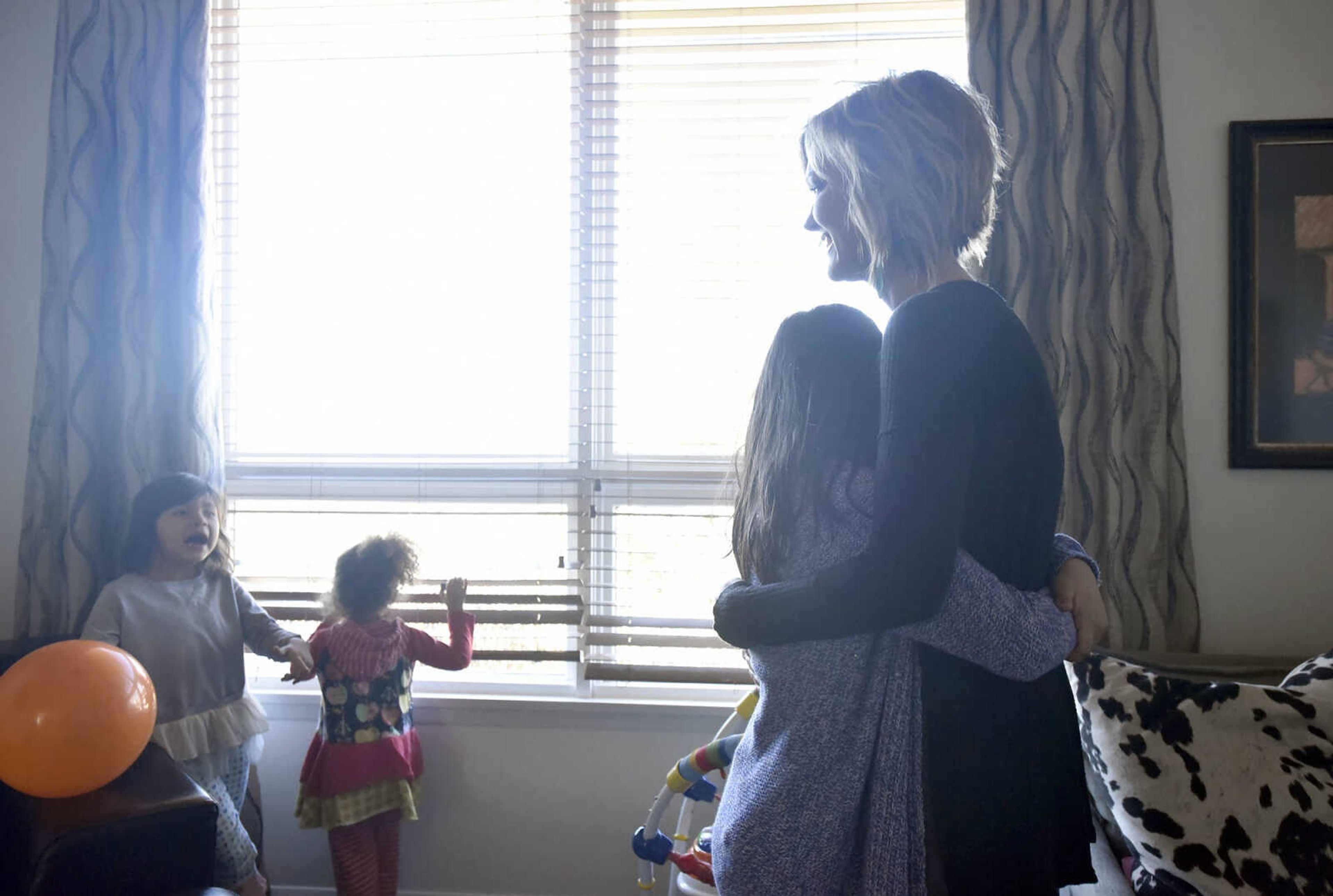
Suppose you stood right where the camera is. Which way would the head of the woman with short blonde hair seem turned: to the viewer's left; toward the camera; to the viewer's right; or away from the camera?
to the viewer's left

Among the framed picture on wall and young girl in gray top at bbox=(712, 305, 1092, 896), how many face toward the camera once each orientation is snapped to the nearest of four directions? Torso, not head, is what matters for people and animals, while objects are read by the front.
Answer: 1

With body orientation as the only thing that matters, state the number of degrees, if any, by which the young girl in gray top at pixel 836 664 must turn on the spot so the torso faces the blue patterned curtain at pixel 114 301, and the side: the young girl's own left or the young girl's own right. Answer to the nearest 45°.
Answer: approximately 90° to the young girl's own left

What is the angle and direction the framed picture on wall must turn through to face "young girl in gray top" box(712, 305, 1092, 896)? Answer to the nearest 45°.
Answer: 0° — it already faces them

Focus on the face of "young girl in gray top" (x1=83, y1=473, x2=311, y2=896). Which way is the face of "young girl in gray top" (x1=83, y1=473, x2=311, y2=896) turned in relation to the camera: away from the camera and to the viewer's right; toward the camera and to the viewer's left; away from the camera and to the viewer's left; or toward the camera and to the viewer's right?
toward the camera and to the viewer's right

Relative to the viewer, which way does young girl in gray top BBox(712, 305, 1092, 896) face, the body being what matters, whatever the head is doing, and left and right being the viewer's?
facing away from the viewer and to the right of the viewer

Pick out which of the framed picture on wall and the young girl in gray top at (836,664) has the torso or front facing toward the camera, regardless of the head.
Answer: the framed picture on wall

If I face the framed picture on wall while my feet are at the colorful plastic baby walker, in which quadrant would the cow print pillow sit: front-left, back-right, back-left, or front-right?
front-right

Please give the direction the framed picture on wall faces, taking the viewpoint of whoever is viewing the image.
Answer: facing the viewer

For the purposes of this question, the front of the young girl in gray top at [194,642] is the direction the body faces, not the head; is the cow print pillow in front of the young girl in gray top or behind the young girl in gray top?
in front

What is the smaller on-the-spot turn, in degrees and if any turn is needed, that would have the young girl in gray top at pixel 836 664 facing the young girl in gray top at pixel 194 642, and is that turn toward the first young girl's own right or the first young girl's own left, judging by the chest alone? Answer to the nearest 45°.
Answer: approximately 90° to the first young girl's own left

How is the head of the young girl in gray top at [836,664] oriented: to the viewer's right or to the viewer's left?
to the viewer's right
